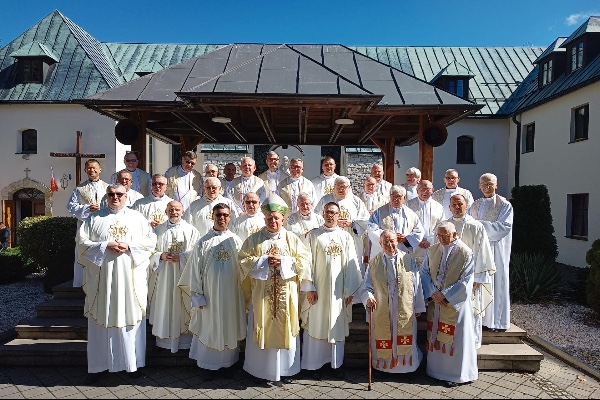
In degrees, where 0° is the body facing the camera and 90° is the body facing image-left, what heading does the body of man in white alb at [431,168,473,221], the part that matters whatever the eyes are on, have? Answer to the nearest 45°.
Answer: approximately 0°

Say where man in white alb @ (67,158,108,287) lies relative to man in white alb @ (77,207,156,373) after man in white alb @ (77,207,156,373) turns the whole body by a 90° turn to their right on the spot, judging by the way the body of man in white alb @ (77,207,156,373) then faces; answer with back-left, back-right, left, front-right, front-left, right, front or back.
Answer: right

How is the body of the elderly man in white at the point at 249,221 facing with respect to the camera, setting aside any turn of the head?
toward the camera

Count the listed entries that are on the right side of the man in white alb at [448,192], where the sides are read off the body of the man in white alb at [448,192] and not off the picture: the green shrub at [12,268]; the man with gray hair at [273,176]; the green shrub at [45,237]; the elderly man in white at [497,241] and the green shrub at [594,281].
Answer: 3

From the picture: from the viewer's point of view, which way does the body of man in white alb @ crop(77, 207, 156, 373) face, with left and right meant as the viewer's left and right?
facing the viewer

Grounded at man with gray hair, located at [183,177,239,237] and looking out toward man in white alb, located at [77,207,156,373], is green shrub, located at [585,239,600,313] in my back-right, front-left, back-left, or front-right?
back-left

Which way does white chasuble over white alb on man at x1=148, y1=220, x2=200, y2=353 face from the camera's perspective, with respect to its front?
toward the camera
